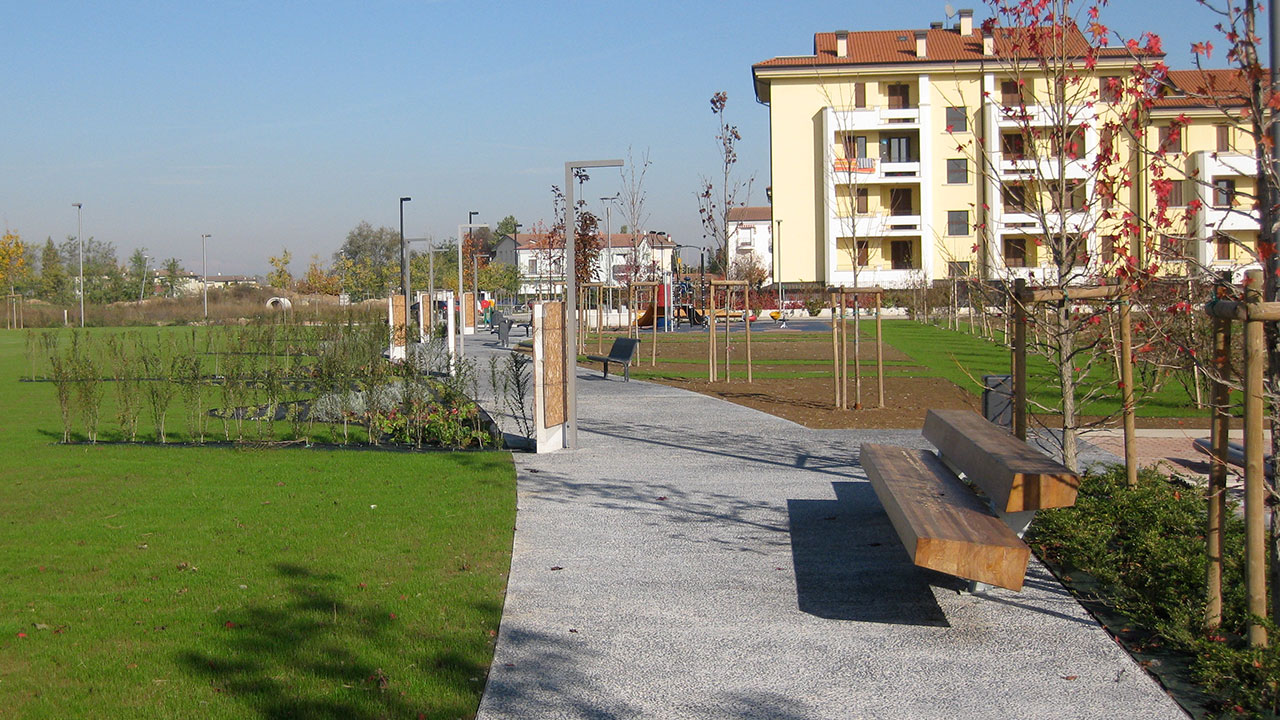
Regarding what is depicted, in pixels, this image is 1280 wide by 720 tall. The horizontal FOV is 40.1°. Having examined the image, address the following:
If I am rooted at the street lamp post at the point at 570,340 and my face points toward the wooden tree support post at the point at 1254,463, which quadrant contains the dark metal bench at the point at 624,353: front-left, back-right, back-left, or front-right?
back-left

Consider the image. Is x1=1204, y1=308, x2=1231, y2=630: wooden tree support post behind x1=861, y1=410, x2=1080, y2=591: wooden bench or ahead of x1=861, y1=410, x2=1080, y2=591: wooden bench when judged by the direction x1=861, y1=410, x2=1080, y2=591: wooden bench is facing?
behind

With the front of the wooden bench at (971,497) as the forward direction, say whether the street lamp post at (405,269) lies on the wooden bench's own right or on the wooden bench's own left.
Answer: on the wooden bench's own right

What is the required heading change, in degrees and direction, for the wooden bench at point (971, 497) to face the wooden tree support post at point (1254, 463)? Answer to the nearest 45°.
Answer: approximately 135° to its left

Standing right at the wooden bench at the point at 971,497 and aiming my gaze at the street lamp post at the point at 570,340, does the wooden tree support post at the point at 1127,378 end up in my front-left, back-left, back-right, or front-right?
front-right

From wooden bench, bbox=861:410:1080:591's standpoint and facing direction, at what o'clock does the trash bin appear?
The trash bin is roughly at 3 o'clock from the wooden bench.

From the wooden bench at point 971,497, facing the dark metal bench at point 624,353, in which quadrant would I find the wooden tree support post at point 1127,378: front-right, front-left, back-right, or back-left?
front-right

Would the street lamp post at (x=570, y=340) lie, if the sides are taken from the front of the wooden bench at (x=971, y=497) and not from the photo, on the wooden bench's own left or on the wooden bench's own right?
on the wooden bench's own right

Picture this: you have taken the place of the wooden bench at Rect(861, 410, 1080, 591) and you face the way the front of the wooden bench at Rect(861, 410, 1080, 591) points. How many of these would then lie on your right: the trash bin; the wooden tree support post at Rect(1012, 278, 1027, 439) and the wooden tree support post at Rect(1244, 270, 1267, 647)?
2

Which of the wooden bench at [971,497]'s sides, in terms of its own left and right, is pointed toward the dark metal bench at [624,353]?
right

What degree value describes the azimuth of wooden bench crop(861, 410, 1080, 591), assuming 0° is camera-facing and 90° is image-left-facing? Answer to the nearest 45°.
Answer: approximately 90°

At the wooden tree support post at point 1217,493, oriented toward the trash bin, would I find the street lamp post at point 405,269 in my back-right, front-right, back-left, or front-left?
front-left
